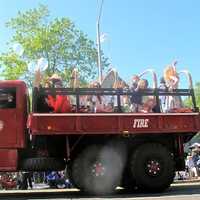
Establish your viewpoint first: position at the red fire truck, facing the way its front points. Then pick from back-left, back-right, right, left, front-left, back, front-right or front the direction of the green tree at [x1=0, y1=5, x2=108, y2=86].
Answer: right

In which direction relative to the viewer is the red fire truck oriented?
to the viewer's left
